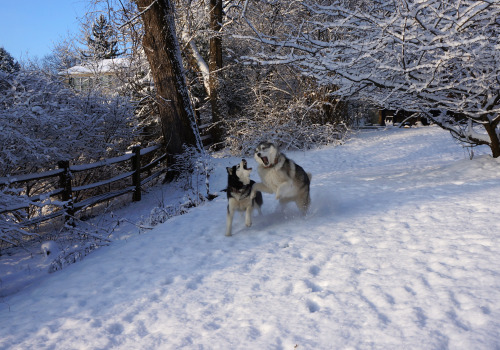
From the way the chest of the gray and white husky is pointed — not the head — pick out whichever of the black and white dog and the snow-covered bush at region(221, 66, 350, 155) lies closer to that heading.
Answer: the black and white dog

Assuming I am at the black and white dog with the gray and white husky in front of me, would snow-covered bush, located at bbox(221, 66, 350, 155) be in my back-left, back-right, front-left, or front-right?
front-left

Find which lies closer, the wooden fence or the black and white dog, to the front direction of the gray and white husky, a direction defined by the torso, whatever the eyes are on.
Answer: the black and white dog

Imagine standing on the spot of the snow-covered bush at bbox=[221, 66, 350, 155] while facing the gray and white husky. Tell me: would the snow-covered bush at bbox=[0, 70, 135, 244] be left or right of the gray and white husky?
right

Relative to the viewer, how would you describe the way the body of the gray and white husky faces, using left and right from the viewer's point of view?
facing the viewer and to the left of the viewer

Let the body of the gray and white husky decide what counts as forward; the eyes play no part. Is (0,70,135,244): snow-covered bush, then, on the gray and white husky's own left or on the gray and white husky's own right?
on the gray and white husky's own right

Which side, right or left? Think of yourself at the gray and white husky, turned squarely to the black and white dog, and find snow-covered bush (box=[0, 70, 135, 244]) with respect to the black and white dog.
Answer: right

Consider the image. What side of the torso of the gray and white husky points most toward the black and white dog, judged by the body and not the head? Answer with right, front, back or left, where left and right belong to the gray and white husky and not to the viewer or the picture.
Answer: front

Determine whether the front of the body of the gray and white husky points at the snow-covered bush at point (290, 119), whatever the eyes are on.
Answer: no

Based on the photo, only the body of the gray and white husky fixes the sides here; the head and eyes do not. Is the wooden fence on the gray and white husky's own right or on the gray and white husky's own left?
on the gray and white husky's own right
